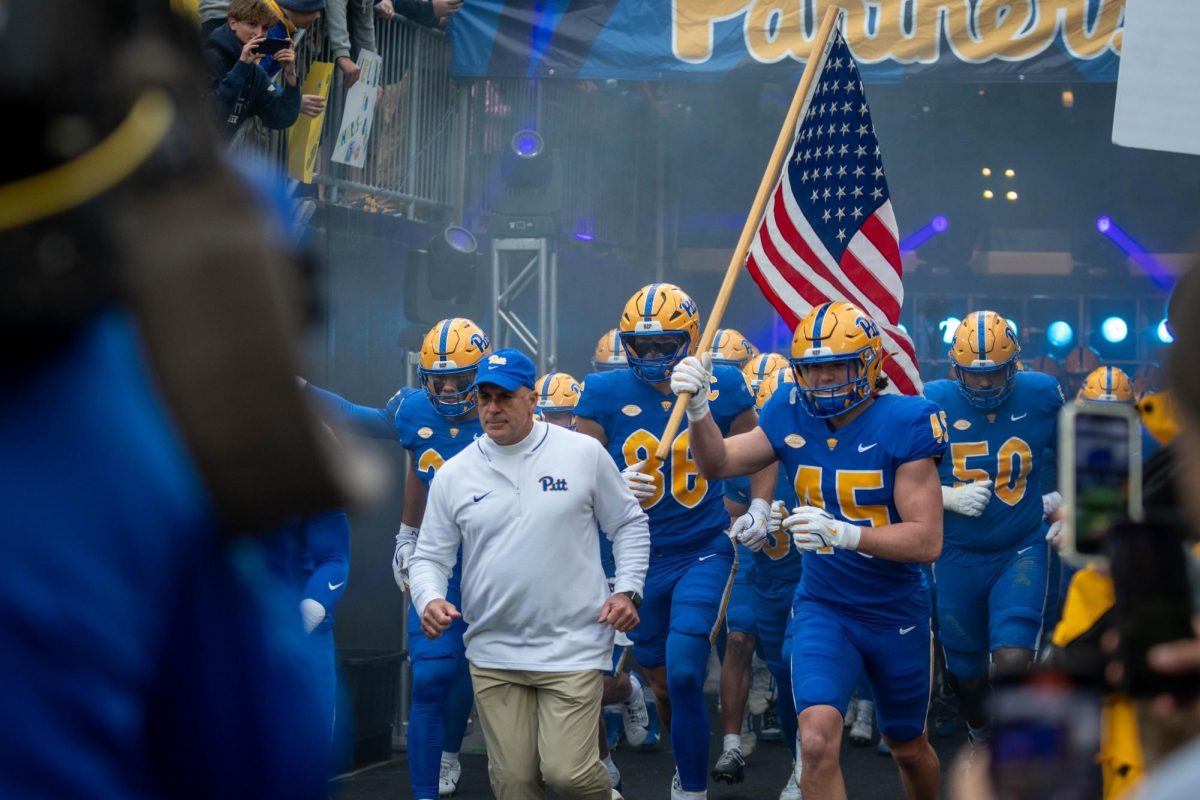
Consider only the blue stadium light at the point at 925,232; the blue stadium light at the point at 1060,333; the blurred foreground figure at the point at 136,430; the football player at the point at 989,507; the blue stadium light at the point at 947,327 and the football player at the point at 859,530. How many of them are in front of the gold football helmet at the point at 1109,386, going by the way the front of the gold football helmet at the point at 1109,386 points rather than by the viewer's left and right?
3

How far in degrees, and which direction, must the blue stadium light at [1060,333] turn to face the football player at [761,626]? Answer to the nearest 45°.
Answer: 0° — it already faces them

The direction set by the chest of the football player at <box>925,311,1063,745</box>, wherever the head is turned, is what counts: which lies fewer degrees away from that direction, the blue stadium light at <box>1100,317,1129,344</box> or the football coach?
the football coach

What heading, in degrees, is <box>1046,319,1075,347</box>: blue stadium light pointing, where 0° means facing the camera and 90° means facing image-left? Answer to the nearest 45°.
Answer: approximately 0°

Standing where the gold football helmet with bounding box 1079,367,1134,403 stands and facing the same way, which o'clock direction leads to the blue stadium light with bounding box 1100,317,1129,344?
The blue stadium light is roughly at 6 o'clock from the gold football helmet.

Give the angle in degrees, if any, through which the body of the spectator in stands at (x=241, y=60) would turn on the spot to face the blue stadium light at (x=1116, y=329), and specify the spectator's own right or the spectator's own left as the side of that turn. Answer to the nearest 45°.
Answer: approximately 90° to the spectator's own left

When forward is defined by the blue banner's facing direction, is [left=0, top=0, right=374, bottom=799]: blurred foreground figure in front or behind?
in front
